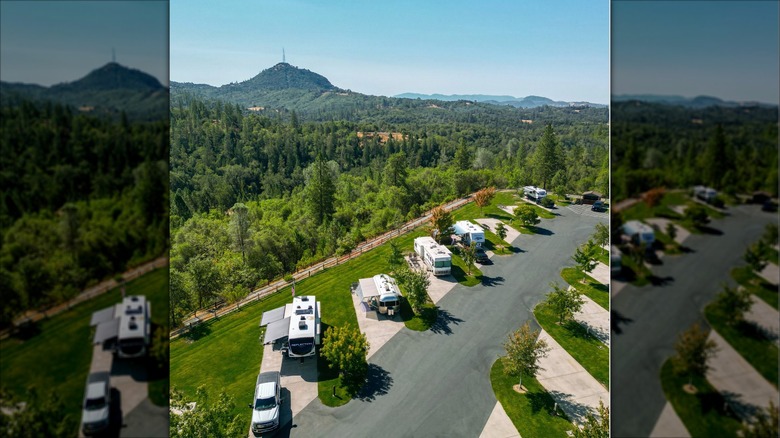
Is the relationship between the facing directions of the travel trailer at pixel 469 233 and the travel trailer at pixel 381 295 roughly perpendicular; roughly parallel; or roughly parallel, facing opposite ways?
roughly parallel

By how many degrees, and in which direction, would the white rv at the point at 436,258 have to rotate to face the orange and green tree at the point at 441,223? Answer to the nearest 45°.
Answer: approximately 135° to its left

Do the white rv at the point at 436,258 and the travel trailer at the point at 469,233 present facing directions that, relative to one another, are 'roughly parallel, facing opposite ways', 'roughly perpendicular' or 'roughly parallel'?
roughly parallel

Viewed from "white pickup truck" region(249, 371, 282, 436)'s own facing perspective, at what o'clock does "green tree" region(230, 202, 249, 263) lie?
The green tree is roughly at 6 o'clock from the white pickup truck.

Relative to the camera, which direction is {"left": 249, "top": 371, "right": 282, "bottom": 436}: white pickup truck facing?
toward the camera

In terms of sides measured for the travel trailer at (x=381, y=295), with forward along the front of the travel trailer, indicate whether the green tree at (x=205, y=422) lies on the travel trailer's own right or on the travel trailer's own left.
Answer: on the travel trailer's own right

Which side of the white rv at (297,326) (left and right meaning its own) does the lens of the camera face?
front
